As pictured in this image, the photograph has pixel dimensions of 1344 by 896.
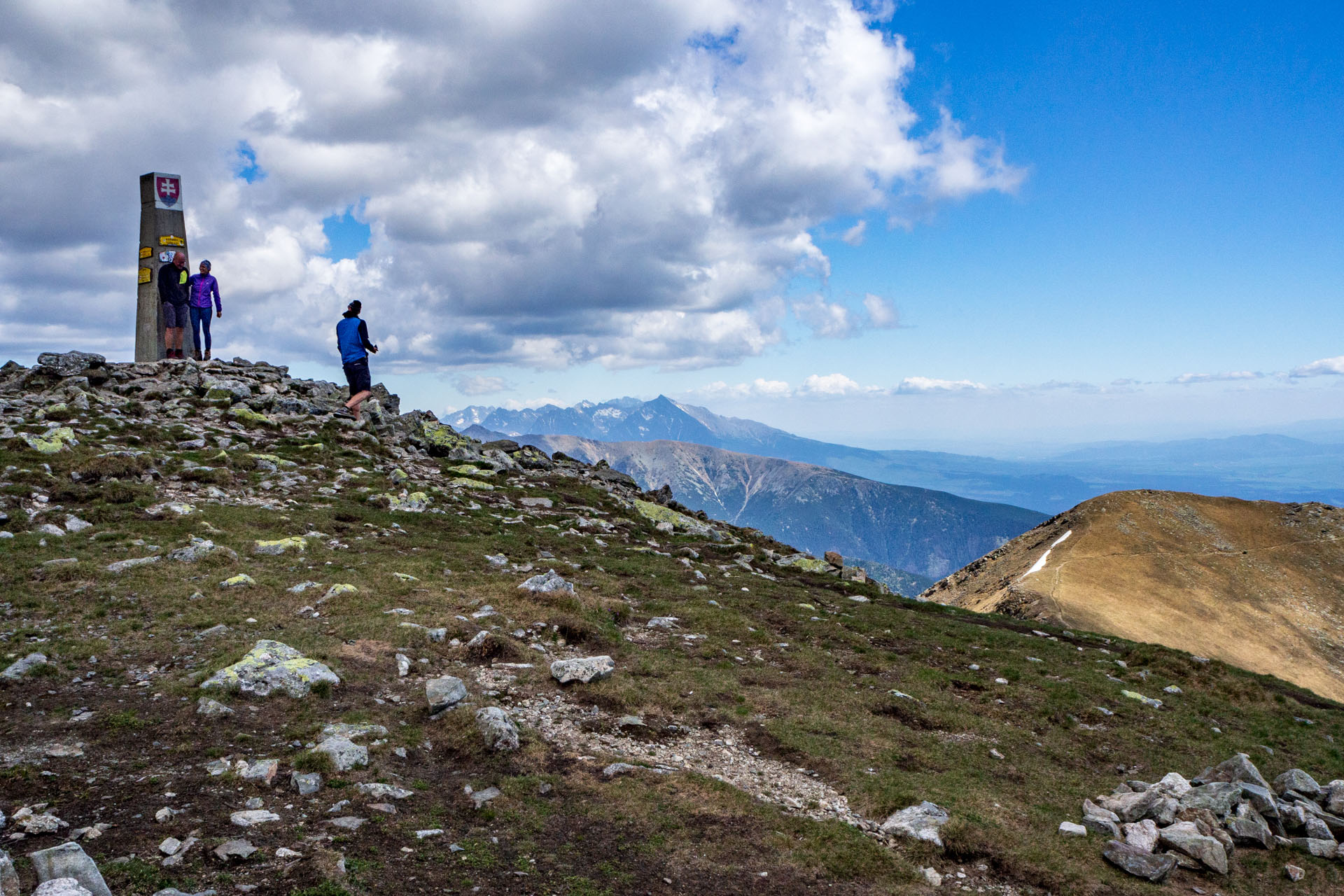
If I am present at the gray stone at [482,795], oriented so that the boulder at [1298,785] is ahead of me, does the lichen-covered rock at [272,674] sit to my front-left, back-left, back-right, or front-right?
back-left

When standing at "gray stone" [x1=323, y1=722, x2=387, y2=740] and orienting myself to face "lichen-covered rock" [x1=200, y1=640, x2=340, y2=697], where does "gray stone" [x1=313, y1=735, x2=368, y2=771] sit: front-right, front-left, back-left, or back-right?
back-left

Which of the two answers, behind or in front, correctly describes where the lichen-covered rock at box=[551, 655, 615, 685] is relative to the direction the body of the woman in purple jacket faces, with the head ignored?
in front

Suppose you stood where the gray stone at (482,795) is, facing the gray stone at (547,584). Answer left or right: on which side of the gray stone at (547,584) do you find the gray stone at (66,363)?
left

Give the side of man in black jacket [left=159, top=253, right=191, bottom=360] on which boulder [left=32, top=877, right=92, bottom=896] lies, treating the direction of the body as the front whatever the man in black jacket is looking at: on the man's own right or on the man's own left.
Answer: on the man's own right

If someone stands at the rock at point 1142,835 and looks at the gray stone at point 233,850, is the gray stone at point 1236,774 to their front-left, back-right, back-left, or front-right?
back-right

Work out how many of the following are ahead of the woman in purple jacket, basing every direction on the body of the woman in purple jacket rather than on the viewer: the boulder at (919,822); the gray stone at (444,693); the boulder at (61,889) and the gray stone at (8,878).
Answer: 4

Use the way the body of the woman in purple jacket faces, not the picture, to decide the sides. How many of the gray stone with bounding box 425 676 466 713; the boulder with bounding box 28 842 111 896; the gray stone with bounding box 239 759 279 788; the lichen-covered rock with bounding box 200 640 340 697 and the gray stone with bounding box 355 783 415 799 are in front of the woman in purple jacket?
5

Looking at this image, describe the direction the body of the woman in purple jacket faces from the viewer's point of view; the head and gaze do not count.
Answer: toward the camera

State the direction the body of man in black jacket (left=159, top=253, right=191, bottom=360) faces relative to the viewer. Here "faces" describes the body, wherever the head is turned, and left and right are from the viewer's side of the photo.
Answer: facing the viewer and to the right of the viewer

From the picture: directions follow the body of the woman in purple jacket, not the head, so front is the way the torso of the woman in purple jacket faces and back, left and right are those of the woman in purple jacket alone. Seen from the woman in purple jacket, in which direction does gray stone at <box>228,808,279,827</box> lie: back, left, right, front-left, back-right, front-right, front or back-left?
front

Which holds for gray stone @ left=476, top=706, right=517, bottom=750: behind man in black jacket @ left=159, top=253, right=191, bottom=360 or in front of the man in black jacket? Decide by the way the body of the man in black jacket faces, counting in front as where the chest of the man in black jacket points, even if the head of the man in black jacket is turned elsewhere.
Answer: in front

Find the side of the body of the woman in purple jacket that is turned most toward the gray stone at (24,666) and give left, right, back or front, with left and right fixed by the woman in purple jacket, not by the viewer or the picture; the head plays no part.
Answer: front

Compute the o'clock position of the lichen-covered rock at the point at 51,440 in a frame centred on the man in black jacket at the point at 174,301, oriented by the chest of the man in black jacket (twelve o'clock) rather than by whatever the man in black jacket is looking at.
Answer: The lichen-covered rock is roughly at 2 o'clock from the man in black jacket.

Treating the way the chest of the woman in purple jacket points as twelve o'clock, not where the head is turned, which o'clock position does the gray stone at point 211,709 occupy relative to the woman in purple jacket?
The gray stone is roughly at 12 o'clock from the woman in purple jacket.
